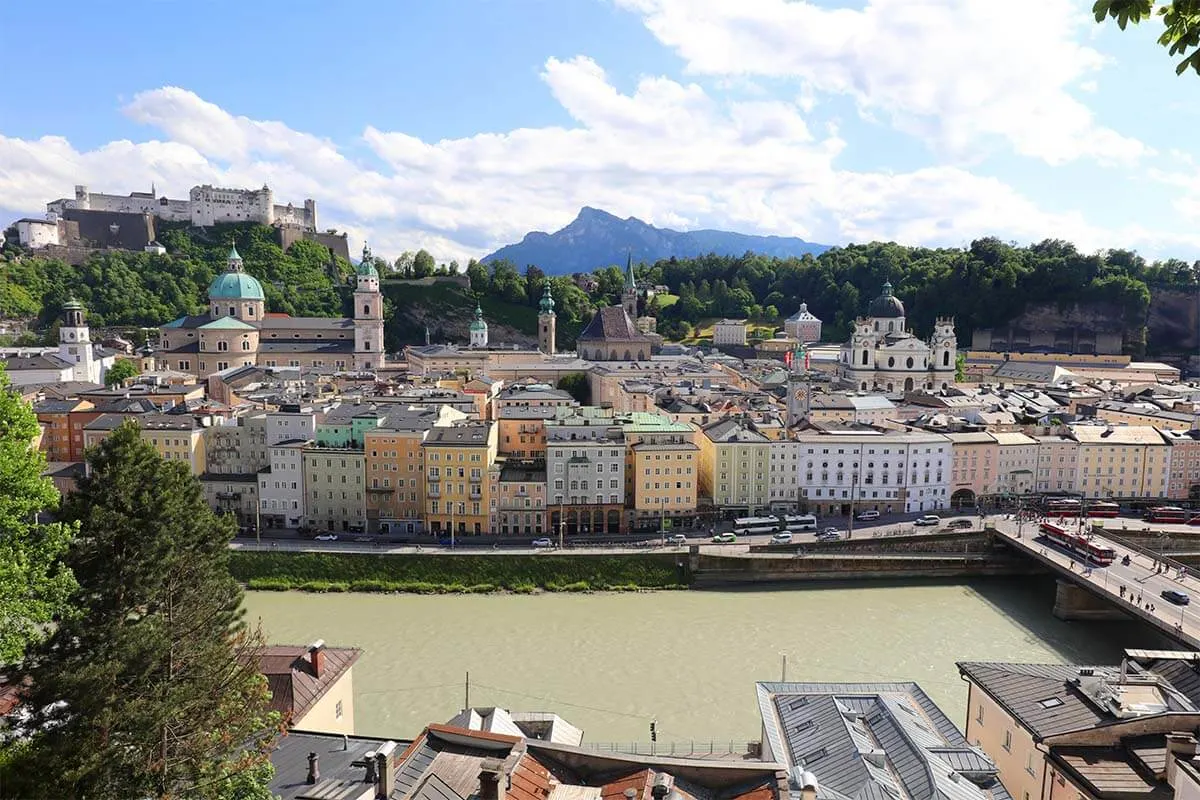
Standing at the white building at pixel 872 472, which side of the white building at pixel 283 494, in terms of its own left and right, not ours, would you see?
left

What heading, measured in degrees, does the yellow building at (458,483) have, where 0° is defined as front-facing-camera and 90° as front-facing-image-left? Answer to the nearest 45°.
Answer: approximately 0°

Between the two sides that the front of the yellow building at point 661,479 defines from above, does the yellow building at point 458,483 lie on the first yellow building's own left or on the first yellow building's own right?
on the first yellow building's own right

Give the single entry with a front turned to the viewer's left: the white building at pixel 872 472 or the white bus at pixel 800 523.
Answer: the white bus

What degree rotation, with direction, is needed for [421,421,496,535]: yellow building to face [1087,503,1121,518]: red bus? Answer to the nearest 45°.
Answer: approximately 90° to its left

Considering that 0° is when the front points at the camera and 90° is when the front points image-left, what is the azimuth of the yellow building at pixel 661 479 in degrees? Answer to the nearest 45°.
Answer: approximately 0°

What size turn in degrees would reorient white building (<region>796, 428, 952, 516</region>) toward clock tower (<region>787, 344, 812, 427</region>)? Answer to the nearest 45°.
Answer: approximately 135° to its right

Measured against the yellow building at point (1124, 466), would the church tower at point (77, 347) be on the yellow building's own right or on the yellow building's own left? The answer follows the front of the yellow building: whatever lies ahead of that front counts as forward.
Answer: on the yellow building's own right

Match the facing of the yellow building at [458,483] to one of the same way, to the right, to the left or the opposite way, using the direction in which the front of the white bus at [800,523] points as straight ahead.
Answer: to the left
